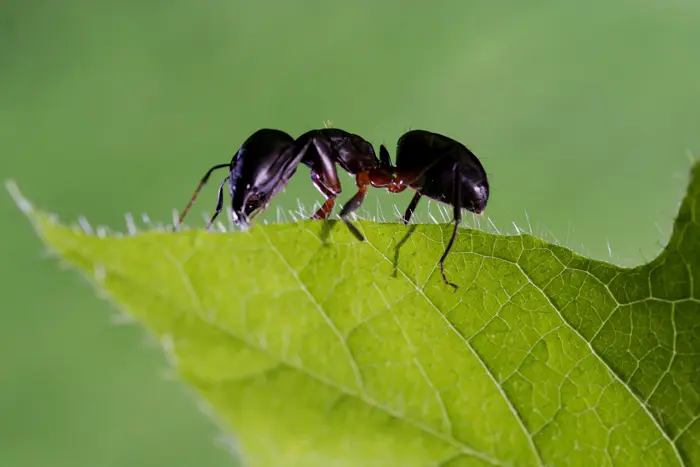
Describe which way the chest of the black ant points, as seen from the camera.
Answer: to the viewer's left
